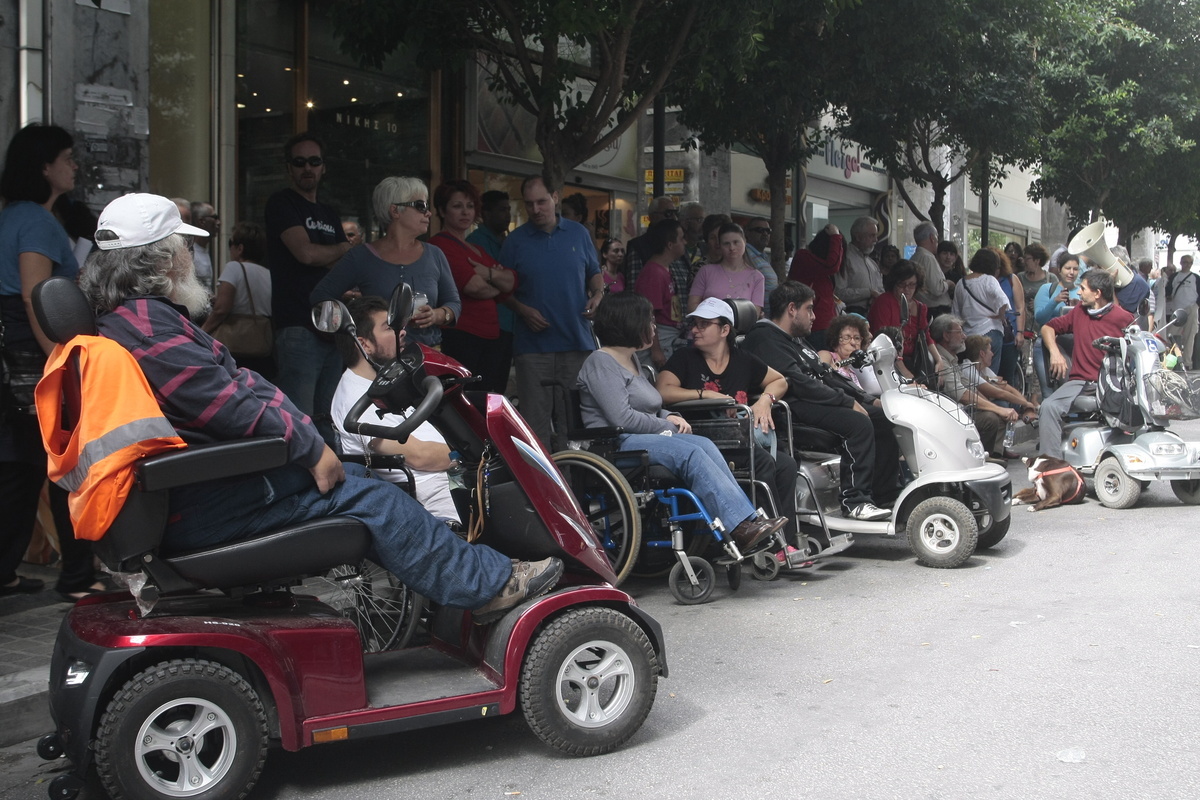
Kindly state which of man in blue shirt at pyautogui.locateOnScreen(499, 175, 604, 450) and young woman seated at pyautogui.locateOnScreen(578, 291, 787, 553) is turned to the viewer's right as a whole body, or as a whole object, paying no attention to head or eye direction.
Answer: the young woman seated

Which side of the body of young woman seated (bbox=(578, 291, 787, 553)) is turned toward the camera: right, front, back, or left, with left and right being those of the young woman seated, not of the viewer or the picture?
right

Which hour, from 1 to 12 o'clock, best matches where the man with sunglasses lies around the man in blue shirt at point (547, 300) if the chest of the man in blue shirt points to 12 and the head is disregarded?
The man with sunglasses is roughly at 2 o'clock from the man in blue shirt.

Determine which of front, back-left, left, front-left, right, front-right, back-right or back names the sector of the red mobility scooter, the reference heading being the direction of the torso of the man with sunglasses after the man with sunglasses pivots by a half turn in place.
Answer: back-left

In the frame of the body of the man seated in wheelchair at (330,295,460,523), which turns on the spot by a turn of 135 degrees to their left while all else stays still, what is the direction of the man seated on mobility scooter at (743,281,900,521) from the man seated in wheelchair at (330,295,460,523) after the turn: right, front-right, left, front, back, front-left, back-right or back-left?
right

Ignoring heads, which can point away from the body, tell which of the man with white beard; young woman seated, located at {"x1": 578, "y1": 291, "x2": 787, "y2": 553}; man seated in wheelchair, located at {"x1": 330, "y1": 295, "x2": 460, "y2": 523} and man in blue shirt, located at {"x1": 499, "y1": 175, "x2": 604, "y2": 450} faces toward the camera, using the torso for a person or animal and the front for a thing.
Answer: the man in blue shirt

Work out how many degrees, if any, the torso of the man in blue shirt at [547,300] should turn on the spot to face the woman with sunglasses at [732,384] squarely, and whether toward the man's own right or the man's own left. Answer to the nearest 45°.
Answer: approximately 45° to the man's own left

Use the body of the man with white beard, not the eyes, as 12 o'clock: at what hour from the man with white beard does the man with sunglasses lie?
The man with sunglasses is roughly at 9 o'clock from the man with white beard.

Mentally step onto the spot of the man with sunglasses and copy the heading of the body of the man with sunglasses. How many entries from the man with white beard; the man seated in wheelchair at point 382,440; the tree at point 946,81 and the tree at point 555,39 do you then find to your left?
2

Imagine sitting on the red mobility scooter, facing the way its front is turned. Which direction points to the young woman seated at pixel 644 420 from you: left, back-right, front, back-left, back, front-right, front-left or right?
front-left

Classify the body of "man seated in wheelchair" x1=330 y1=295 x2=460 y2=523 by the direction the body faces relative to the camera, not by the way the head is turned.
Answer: to the viewer's right

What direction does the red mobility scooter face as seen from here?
to the viewer's right

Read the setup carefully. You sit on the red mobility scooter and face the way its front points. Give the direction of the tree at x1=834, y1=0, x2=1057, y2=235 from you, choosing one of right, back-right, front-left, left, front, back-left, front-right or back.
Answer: front-left

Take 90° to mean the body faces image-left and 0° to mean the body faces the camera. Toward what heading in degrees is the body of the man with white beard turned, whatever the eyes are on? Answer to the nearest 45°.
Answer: approximately 270°
